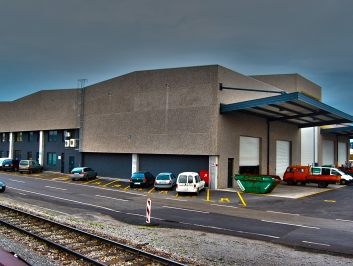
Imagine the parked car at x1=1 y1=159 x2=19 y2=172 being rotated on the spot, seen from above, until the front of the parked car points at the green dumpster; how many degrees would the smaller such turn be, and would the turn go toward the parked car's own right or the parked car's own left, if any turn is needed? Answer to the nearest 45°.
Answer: approximately 90° to the parked car's own right

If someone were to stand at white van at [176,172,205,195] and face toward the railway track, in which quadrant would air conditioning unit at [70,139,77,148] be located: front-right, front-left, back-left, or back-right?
back-right

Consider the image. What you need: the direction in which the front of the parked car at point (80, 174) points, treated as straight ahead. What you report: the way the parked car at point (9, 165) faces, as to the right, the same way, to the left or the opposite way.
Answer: the same way

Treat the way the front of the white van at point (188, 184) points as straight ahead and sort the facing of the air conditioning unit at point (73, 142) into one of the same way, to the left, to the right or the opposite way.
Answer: the opposite way

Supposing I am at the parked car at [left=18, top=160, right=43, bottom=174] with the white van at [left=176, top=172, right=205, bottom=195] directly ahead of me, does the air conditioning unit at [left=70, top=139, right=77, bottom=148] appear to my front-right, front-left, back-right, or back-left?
front-left

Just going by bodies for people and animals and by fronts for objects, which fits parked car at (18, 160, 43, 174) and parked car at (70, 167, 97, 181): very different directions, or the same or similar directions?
same or similar directions

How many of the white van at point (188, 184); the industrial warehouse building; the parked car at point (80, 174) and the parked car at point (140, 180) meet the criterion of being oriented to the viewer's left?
0

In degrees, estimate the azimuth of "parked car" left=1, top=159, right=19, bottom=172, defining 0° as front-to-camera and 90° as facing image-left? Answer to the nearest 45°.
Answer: approximately 225°

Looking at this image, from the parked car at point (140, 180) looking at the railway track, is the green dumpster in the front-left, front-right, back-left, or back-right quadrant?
front-left

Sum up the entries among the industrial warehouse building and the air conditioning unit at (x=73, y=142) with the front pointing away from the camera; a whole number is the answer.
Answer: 0
